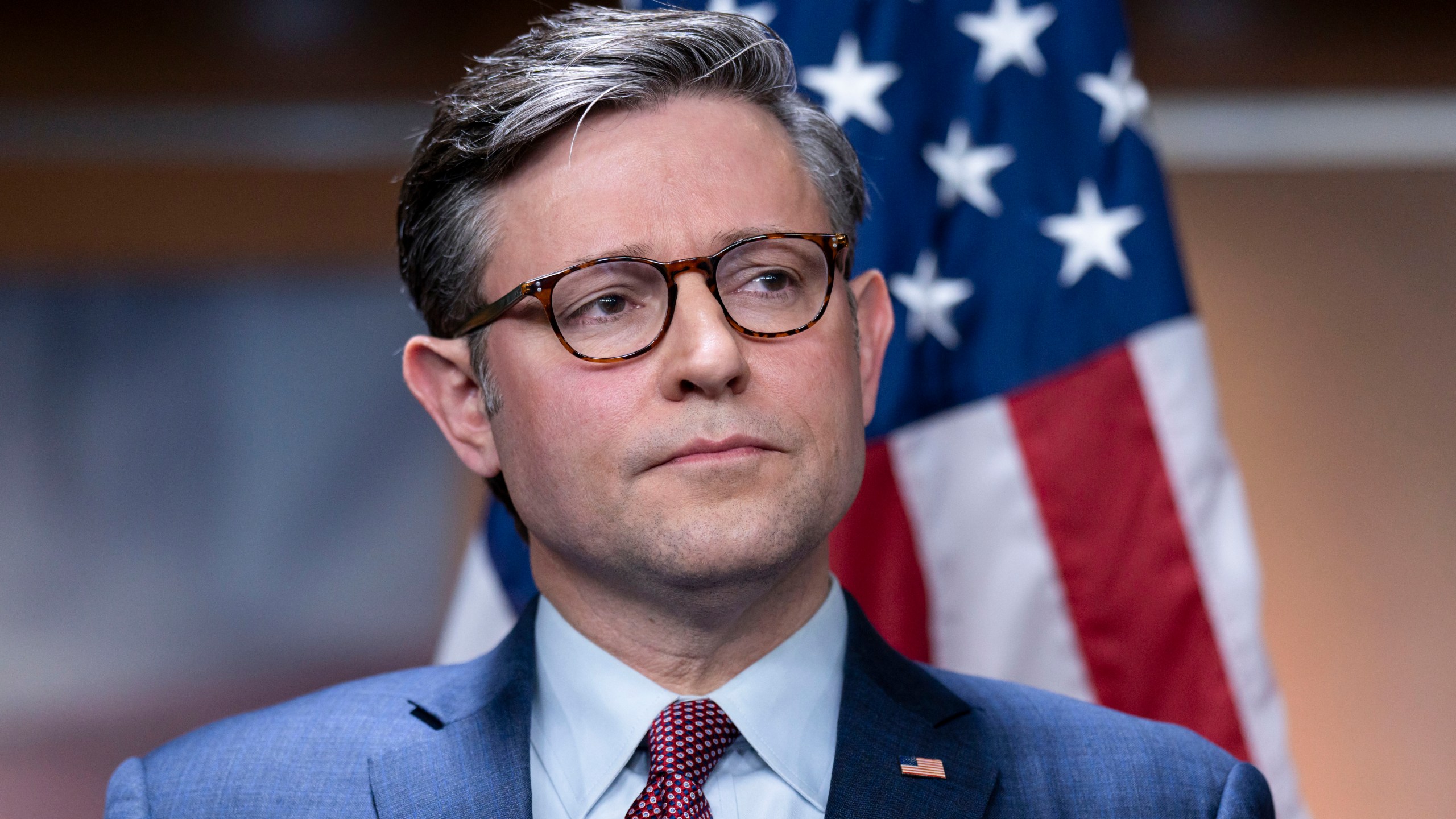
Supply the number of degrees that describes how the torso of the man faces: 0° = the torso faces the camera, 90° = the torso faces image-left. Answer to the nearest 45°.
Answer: approximately 0°

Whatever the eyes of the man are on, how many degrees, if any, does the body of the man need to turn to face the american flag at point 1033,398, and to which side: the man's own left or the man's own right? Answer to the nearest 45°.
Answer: approximately 135° to the man's own left

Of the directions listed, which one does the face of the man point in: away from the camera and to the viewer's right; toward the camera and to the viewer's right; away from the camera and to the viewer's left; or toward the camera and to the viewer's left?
toward the camera and to the viewer's right
